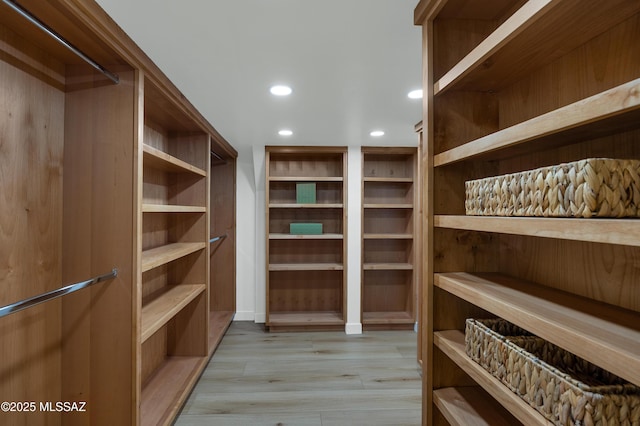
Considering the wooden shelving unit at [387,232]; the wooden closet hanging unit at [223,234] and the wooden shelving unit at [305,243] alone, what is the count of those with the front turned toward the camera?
2

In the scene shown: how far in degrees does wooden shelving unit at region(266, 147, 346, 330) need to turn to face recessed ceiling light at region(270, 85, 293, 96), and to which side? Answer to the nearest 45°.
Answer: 0° — it already faces it

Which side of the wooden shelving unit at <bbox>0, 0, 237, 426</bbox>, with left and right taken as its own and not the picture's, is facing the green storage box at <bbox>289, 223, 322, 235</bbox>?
left

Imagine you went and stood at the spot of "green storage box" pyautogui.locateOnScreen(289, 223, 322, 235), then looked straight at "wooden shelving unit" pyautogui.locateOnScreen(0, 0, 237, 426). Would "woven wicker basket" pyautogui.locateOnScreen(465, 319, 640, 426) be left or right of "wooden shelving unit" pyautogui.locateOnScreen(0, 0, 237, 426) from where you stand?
left

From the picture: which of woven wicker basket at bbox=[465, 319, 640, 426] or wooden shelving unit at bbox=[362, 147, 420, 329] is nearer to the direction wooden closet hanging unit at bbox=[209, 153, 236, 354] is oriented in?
the wooden shelving unit

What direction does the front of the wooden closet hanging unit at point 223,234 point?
to the viewer's right

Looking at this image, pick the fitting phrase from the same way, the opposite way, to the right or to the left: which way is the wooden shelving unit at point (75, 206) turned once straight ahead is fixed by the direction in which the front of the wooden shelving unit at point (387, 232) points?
to the left

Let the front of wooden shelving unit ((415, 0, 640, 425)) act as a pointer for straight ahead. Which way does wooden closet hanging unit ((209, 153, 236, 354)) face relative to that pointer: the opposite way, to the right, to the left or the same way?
the opposite way

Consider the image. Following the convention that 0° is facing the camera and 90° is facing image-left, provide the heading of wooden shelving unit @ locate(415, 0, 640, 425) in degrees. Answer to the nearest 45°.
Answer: approximately 45°
